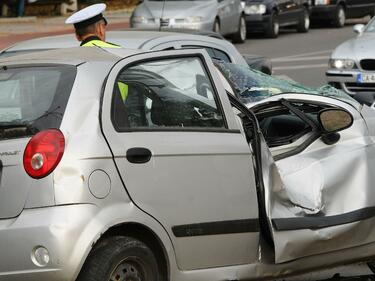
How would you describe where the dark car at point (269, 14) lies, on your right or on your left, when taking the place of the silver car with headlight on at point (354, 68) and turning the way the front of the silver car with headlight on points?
on your right

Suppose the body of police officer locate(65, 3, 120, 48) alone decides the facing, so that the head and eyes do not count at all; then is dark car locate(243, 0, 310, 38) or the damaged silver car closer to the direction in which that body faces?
the dark car

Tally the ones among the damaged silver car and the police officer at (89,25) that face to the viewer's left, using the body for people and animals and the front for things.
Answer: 0

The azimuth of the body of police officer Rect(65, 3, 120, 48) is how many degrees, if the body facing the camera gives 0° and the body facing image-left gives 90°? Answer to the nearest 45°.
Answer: approximately 225°

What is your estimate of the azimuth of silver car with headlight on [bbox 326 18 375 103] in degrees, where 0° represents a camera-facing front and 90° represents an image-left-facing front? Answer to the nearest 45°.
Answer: approximately 45°

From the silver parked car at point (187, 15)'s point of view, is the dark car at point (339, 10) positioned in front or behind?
behind

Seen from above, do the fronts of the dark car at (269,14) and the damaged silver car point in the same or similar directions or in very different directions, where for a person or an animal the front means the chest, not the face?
very different directions

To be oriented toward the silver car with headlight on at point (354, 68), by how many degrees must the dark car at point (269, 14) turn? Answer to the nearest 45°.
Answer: approximately 45° to its left

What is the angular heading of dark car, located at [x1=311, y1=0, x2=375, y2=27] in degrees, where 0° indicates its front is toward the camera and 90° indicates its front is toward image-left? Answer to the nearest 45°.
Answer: approximately 45°

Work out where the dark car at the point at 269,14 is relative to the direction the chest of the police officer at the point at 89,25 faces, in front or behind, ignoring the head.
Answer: in front

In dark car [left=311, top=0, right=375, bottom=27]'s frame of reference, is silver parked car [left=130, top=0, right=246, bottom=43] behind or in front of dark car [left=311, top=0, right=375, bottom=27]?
in front
